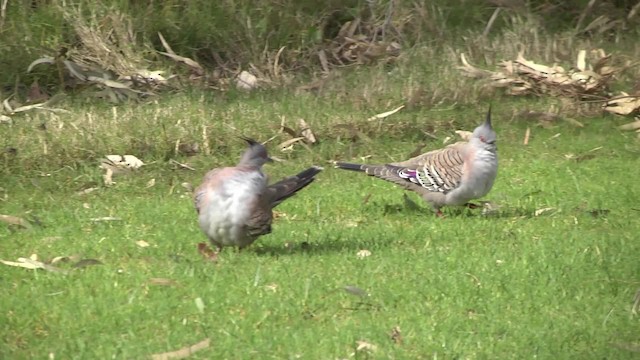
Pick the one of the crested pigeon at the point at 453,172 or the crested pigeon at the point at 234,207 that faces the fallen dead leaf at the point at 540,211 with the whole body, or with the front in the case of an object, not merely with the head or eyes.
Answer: the crested pigeon at the point at 453,172

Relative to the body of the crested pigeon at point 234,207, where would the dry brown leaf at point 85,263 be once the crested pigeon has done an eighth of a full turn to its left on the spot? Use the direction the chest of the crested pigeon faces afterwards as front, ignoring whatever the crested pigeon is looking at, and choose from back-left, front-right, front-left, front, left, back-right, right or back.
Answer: right

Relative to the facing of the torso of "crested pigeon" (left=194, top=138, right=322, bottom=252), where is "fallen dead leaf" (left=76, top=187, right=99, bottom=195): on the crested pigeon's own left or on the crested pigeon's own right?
on the crested pigeon's own right

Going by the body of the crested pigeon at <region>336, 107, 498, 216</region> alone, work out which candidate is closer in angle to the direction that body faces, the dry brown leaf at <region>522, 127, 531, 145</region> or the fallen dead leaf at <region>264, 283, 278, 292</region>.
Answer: the dry brown leaf

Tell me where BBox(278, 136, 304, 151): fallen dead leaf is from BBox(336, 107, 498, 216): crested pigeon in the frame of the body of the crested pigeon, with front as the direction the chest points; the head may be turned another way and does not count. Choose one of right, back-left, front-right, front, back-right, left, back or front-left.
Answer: back-left

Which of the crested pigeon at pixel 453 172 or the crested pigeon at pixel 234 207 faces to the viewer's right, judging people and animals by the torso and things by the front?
the crested pigeon at pixel 453 172

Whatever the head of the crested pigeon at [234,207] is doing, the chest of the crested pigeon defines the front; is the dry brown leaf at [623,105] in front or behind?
behind

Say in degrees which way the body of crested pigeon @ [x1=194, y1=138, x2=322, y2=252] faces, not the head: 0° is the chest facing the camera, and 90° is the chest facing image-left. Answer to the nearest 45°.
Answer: approximately 45°

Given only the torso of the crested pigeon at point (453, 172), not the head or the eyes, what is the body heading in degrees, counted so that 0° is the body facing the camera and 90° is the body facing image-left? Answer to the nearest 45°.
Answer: approximately 270°

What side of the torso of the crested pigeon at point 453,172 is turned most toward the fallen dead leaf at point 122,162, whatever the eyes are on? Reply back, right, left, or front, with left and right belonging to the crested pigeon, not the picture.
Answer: back

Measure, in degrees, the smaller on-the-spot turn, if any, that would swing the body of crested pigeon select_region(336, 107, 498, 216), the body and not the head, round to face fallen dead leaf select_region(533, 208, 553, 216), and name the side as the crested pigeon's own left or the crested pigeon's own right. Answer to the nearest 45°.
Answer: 0° — it already faces it

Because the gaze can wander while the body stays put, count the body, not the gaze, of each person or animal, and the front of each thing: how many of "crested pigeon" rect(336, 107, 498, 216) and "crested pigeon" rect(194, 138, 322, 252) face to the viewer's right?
1

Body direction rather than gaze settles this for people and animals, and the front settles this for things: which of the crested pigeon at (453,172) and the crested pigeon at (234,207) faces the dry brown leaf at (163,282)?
the crested pigeon at (234,207)

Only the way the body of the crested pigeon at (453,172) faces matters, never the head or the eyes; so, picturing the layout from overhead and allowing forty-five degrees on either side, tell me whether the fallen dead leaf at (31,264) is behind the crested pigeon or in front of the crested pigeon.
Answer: behind

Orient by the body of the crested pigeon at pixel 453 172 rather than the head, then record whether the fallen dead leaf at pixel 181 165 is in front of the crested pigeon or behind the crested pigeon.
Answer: behind
